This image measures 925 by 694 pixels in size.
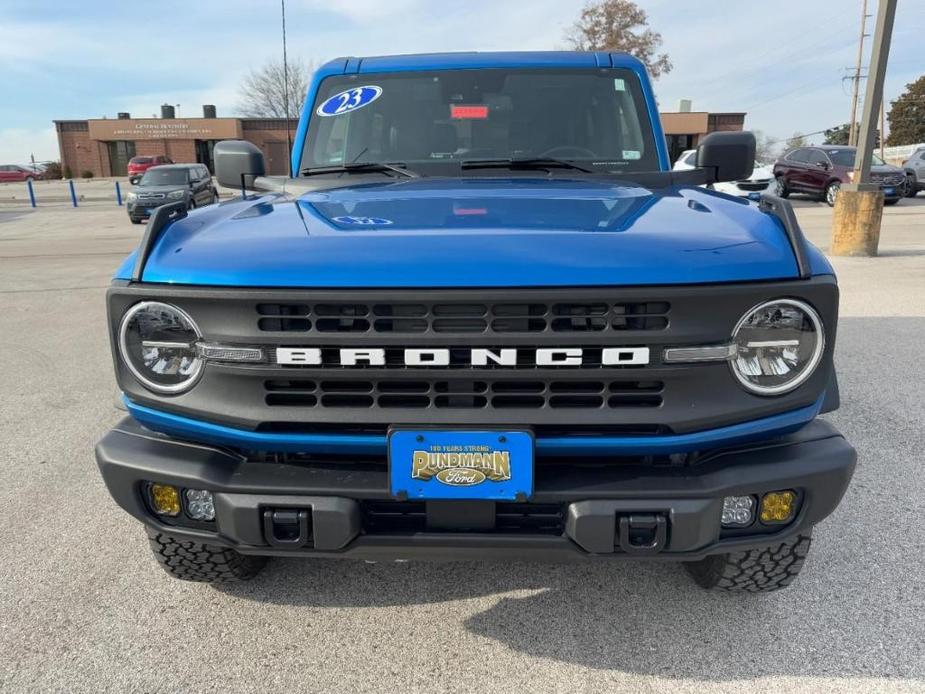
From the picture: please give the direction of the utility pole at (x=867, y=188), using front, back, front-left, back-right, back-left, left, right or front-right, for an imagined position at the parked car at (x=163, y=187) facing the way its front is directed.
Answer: left

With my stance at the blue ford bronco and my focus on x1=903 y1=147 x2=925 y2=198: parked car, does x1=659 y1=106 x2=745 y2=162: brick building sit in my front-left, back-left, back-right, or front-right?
front-left

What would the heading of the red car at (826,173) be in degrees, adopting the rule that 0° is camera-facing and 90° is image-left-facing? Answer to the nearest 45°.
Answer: approximately 315°

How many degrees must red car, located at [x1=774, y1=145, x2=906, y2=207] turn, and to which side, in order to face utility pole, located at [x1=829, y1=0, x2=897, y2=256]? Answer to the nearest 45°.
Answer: approximately 45° to its right

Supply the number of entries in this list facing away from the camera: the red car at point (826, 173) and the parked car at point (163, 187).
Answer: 0

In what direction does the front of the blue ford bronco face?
toward the camera

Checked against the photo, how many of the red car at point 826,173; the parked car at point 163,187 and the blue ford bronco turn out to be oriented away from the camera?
0

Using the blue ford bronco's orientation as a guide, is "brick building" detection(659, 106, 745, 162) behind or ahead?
behind

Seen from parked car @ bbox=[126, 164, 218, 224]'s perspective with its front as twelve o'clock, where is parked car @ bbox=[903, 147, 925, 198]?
parked car @ bbox=[903, 147, 925, 198] is roughly at 8 o'clock from parked car @ bbox=[126, 164, 218, 224].

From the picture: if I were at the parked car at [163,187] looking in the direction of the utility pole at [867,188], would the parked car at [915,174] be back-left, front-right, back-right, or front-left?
front-left

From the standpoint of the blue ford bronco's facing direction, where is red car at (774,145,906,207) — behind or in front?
behind

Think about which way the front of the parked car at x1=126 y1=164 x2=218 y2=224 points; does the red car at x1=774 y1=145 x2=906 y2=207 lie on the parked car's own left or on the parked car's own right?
on the parked car's own left

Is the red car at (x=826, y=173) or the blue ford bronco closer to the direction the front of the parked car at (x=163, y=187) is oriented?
the blue ford bronco

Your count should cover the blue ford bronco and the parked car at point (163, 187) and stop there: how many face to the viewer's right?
0

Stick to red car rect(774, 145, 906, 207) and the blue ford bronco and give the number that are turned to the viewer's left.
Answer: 0

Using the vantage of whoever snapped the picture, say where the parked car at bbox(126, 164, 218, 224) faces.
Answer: facing the viewer and to the left of the viewer
